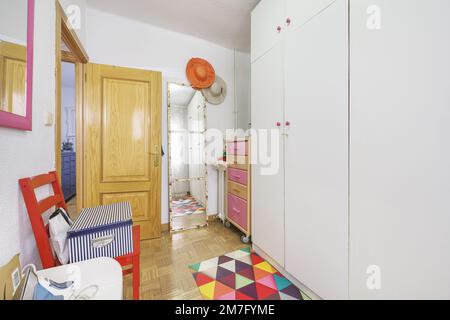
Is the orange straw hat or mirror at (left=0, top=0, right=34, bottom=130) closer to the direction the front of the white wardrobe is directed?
the mirror

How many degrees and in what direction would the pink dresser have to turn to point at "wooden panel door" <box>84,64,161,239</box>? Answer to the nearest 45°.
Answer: approximately 45° to its right

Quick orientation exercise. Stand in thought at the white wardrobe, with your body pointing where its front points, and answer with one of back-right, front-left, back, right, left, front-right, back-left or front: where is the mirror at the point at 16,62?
front

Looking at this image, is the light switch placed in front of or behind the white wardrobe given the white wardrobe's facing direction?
in front

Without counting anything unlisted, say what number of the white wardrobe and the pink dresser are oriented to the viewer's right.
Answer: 0

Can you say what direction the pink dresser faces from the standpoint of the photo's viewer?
facing the viewer and to the left of the viewer
